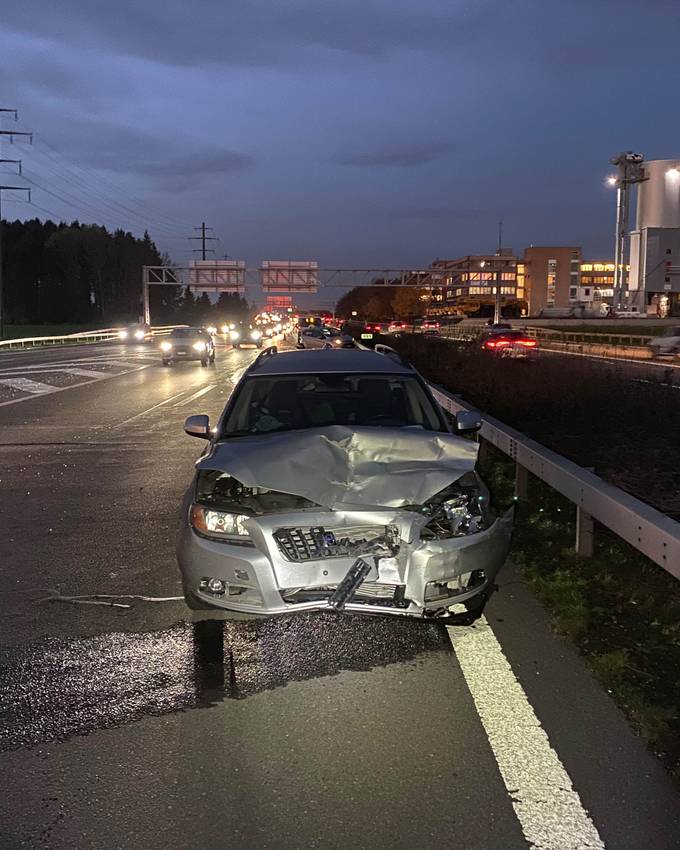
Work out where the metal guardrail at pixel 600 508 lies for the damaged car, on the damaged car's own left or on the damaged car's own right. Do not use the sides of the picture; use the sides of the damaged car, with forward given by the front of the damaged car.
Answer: on the damaged car's own left

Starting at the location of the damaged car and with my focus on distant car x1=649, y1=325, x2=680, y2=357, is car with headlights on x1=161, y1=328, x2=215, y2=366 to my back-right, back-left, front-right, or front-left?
front-left

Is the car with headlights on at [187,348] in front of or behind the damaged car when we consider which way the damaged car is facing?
behind

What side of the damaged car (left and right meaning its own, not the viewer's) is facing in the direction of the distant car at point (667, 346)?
back

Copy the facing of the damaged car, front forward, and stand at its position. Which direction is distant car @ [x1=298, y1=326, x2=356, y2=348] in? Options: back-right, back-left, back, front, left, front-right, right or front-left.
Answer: back

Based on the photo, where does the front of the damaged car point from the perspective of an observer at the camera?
facing the viewer

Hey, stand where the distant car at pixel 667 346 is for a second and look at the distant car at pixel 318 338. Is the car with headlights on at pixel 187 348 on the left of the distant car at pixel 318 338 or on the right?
left
